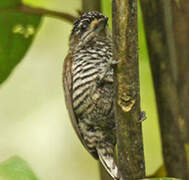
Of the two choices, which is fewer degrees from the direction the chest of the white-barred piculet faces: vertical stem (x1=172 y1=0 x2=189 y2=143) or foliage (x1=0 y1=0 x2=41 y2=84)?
the vertical stem

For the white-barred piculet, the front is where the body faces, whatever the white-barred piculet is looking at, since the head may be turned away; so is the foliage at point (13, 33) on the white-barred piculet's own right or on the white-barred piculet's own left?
on the white-barred piculet's own right

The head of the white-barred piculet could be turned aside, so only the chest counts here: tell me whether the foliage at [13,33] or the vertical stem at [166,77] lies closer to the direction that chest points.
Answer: the vertical stem

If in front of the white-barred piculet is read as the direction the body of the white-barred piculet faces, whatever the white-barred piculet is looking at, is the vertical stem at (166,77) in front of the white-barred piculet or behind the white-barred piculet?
in front

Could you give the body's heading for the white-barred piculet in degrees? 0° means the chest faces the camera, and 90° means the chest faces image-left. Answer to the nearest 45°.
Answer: approximately 315°

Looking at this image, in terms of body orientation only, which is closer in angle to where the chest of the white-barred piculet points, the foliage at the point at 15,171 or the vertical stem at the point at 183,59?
the vertical stem
